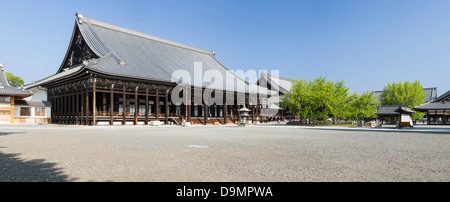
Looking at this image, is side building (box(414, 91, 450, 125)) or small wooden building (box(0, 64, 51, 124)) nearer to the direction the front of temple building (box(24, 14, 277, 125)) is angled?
the side building

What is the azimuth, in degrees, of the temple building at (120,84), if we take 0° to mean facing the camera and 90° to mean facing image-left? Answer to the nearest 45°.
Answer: approximately 315°

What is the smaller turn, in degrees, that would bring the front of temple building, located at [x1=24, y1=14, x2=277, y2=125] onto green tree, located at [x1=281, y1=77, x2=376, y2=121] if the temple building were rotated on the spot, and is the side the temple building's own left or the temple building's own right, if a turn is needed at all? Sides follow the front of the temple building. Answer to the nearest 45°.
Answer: approximately 45° to the temple building's own left

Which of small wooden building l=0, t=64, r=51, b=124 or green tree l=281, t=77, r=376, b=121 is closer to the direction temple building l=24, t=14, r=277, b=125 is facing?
the green tree

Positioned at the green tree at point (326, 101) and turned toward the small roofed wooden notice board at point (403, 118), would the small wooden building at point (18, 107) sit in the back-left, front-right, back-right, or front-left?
back-right

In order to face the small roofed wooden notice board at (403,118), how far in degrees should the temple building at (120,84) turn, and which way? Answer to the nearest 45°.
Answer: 0° — it already faces it
